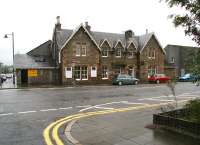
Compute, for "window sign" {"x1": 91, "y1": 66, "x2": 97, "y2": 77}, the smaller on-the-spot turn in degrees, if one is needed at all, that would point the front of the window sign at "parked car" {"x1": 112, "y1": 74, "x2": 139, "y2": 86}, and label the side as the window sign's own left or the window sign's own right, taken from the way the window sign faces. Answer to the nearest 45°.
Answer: approximately 45° to the window sign's own left

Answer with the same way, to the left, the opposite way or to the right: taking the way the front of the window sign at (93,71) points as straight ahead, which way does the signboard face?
the same way

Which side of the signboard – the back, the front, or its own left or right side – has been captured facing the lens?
front

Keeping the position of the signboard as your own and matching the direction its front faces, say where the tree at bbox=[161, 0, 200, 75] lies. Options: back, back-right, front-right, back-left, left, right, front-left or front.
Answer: front

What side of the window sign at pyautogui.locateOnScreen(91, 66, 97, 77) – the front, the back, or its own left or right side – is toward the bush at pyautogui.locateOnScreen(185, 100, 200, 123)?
front

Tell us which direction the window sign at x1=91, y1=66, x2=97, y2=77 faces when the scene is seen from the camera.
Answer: facing the viewer

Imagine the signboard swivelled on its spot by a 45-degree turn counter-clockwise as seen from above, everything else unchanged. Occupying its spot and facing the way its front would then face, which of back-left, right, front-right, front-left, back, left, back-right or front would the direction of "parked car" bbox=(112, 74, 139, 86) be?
front-left

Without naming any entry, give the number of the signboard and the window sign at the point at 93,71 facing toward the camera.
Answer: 2

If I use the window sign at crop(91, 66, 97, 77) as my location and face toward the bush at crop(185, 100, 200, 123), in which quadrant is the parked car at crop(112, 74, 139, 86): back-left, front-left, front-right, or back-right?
front-left

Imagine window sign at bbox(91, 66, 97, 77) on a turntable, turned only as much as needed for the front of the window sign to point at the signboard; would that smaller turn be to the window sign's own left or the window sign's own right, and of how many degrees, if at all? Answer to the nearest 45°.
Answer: approximately 45° to the window sign's own right

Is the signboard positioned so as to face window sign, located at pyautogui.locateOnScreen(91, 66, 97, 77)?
no

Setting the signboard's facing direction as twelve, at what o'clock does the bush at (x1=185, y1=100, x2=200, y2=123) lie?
The bush is roughly at 12 o'clock from the signboard.
